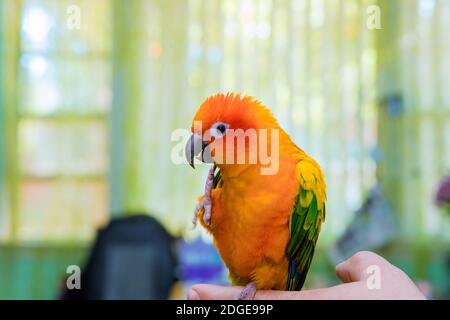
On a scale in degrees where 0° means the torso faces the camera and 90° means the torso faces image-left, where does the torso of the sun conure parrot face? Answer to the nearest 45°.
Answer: approximately 45°
